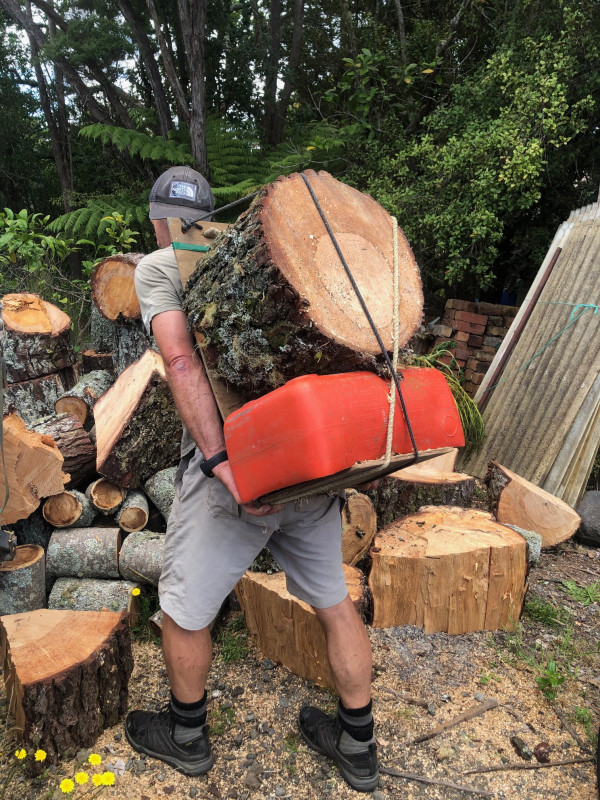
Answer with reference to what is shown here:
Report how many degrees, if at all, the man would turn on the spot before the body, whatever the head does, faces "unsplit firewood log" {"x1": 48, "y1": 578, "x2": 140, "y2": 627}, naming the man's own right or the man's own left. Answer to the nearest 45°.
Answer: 0° — they already face it

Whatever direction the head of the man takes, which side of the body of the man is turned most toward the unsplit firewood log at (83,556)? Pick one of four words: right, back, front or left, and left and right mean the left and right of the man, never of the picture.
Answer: front

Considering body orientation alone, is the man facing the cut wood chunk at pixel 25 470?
yes

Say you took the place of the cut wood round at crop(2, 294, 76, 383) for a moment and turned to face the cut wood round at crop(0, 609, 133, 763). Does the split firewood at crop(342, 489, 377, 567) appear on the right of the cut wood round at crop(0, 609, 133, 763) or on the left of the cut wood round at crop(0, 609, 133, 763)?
left

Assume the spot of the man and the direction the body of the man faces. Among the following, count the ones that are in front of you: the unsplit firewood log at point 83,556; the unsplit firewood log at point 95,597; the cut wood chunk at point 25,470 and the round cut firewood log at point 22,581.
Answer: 4

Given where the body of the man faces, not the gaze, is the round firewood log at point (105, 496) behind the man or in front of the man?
in front

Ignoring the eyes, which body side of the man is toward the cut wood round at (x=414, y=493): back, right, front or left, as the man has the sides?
right

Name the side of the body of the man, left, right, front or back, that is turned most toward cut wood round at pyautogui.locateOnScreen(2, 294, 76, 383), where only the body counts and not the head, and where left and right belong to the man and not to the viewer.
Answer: front

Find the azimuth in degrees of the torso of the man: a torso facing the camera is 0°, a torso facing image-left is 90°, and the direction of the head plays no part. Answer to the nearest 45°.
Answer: approximately 135°

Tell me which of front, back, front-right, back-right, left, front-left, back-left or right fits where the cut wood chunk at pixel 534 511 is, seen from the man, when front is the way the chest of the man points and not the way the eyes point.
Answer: right
